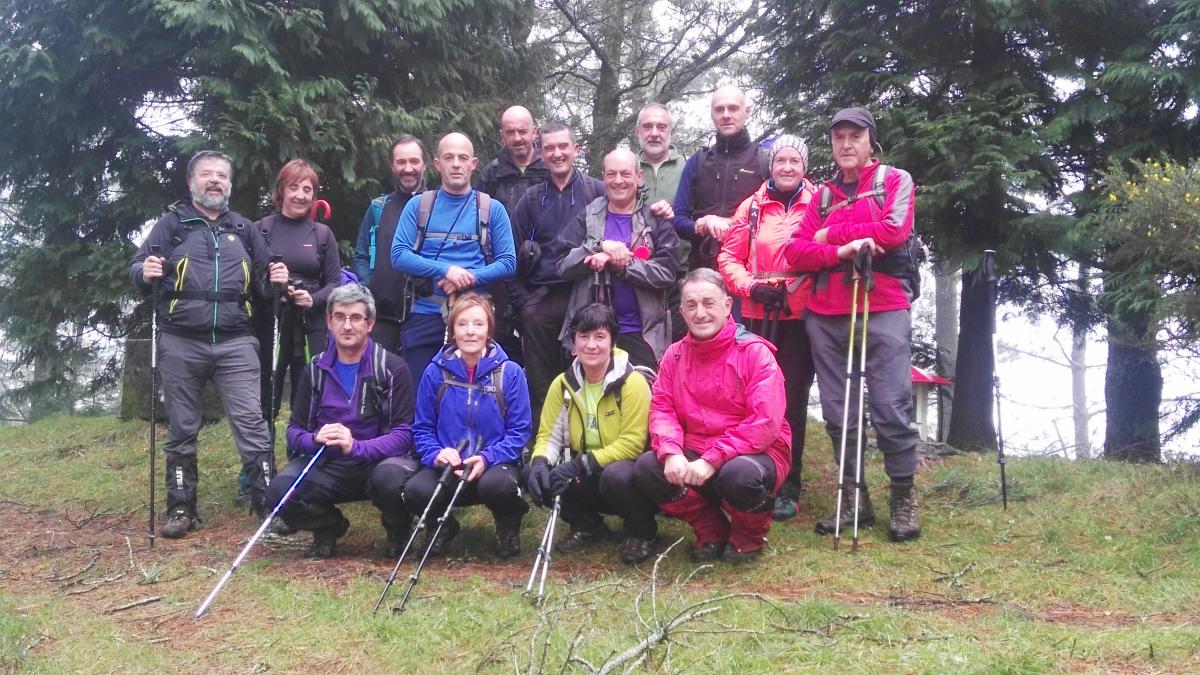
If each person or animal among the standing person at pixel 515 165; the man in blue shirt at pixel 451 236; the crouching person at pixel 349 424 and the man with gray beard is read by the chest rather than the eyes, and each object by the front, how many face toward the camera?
4

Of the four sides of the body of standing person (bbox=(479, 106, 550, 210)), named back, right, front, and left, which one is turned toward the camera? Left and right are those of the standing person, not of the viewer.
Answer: front

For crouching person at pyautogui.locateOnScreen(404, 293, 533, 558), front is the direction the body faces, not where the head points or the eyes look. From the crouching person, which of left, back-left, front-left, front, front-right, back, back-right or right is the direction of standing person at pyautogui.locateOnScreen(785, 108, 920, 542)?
left

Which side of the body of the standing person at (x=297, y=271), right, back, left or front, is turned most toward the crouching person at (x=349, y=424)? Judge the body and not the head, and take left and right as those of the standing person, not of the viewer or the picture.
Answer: front

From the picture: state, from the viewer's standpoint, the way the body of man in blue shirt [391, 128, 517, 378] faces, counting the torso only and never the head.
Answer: toward the camera

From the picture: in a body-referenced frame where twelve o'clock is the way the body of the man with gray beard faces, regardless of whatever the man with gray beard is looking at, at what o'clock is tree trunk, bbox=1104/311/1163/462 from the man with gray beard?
The tree trunk is roughly at 9 o'clock from the man with gray beard.

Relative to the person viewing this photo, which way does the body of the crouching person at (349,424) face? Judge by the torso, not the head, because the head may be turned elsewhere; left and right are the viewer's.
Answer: facing the viewer

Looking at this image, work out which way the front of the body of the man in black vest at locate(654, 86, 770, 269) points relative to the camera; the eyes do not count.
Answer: toward the camera
